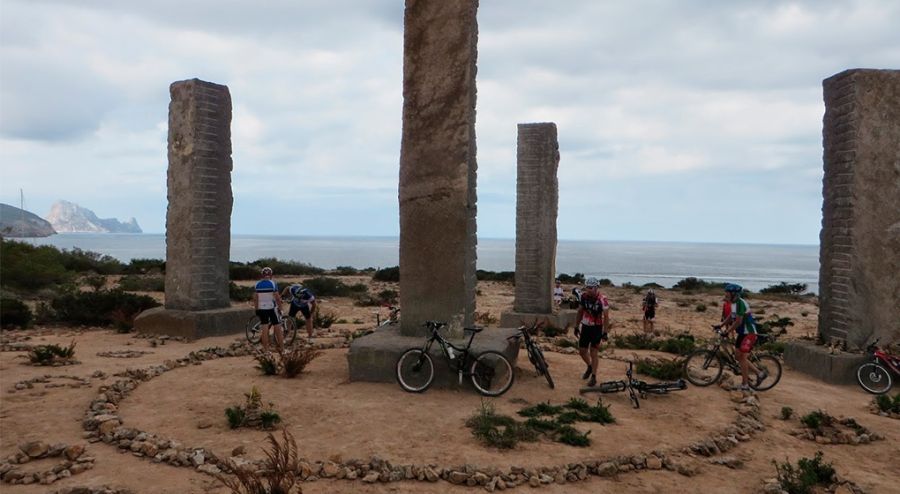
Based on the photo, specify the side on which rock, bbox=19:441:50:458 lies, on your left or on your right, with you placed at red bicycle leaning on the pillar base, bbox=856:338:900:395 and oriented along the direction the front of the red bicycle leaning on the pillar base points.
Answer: on your left

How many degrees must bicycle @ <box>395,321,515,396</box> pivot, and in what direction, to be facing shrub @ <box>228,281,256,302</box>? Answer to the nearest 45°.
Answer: approximately 45° to its right

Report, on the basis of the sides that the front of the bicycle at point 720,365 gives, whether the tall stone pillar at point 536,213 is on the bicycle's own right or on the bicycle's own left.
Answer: on the bicycle's own right

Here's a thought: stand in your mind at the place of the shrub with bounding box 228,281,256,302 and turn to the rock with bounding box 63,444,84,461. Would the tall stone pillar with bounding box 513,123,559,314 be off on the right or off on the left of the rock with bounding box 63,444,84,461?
left

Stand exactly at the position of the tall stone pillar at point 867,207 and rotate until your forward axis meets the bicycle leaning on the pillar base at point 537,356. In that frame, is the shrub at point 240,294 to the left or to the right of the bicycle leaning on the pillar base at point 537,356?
right

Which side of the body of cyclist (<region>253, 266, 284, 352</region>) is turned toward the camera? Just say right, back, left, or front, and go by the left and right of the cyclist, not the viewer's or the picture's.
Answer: back

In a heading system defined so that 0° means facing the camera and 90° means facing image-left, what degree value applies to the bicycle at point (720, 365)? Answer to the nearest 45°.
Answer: approximately 90°

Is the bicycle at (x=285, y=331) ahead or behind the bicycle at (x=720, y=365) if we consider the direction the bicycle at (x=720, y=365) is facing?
ahead

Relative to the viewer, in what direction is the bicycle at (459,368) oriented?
to the viewer's left

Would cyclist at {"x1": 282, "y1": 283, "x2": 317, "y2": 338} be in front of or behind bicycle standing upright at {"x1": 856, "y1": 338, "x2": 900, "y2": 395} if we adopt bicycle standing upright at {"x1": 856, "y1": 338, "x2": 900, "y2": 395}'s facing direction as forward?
in front

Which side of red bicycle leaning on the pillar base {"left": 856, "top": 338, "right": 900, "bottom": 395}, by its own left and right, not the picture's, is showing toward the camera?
left

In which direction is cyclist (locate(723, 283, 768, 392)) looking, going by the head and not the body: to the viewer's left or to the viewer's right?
to the viewer's left

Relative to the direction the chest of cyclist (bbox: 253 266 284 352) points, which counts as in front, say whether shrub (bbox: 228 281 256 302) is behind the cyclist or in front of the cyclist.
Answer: in front
